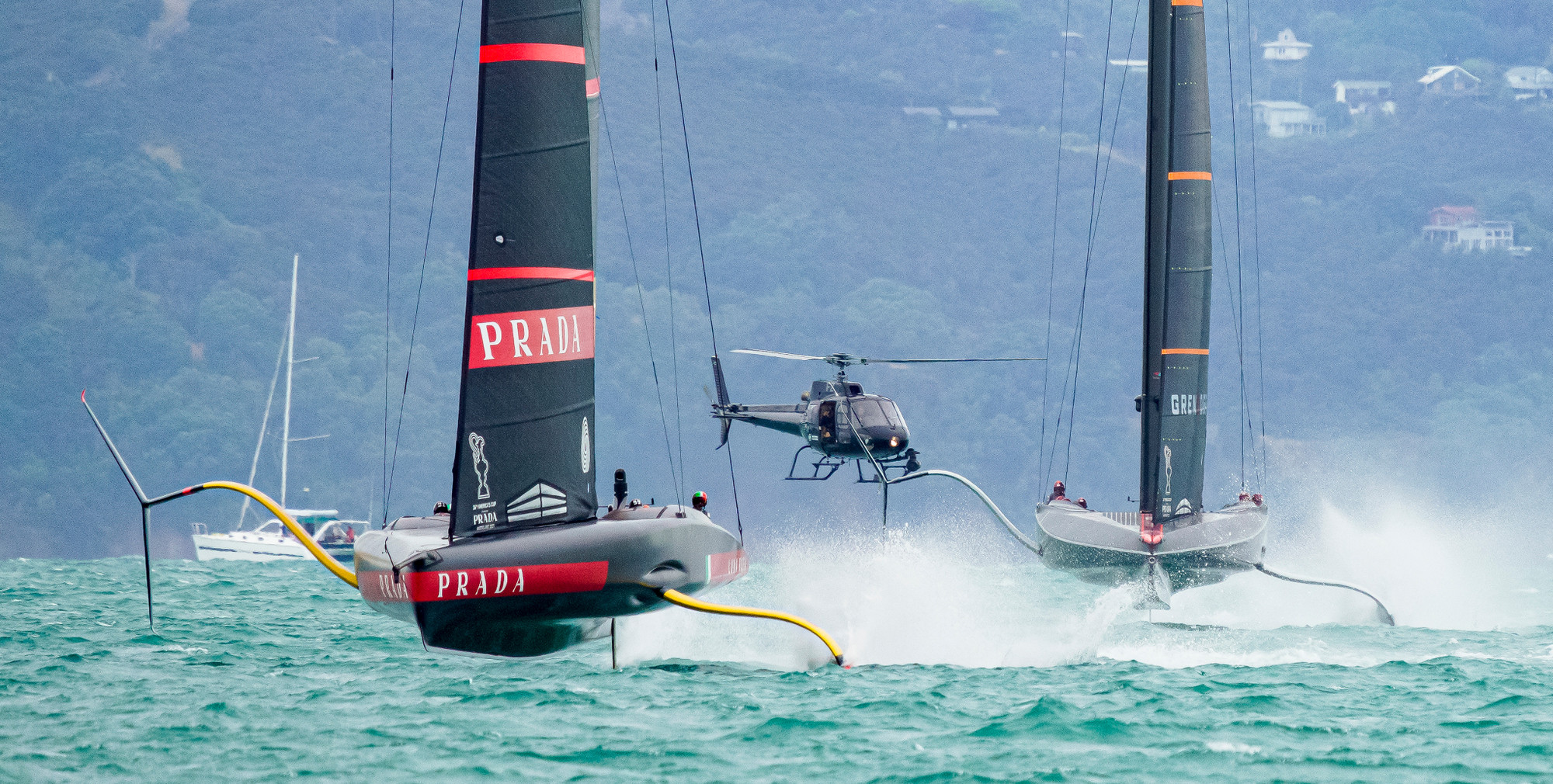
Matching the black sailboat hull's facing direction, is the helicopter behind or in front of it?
behind

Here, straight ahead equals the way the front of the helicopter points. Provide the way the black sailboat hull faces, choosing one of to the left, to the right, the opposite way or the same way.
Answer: to the right

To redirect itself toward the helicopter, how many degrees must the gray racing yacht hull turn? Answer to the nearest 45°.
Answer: approximately 135° to its right

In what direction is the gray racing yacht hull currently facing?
toward the camera

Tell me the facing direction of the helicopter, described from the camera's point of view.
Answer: facing the viewer and to the right of the viewer

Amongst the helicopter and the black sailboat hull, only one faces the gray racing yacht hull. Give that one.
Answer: the helicopter

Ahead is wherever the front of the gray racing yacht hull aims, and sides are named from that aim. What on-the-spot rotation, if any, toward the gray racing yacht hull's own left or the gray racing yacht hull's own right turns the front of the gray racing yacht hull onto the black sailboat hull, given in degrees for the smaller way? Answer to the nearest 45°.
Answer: approximately 45° to the gray racing yacht hull's own right

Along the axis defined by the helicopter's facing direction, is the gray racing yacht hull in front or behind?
in front

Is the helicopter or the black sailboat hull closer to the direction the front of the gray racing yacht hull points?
the black sailboat hull

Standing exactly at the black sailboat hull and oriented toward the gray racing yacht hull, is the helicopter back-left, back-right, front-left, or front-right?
front-left
